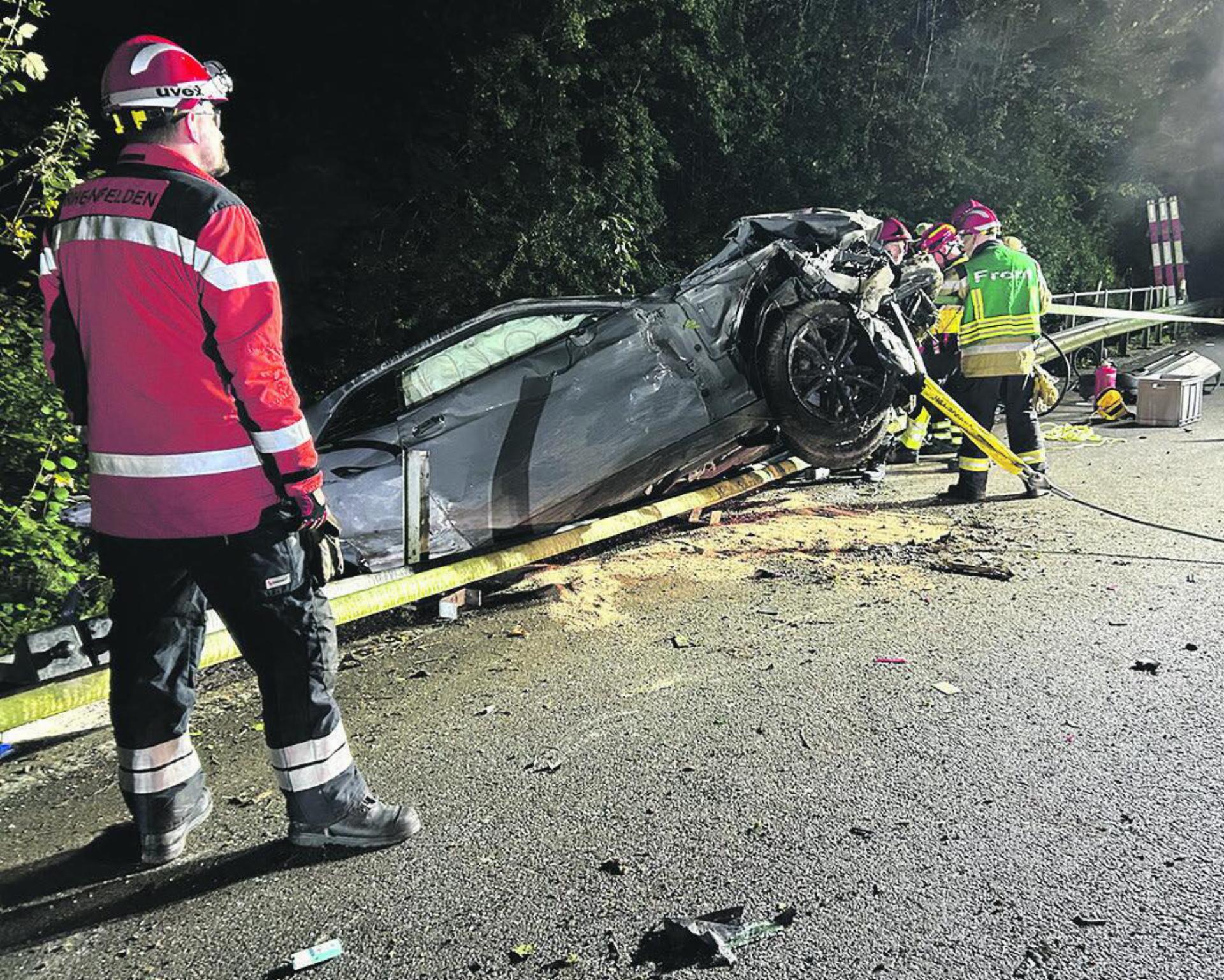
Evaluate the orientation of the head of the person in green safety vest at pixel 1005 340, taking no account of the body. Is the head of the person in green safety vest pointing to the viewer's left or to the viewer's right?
to the viewer's left

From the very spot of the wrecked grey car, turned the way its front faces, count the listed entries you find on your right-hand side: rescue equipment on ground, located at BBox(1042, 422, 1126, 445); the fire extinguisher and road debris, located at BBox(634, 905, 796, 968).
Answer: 1

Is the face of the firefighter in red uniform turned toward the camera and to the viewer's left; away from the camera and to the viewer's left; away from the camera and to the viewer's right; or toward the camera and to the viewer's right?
away from the camera and to the viewer's right

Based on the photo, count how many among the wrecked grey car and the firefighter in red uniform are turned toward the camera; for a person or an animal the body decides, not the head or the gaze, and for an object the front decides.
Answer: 0

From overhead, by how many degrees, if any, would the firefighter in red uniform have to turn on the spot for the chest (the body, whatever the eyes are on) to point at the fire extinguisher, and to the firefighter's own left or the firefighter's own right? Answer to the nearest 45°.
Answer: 0° — they already face it

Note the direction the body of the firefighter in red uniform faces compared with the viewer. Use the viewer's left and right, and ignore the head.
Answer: facing away from the viewer and to the right of the viewer

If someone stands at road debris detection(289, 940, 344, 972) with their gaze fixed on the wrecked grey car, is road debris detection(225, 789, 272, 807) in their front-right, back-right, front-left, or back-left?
front-left

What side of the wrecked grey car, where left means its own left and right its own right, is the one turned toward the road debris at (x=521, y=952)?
right

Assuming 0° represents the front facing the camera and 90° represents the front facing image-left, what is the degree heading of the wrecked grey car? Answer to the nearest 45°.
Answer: approximately 270°

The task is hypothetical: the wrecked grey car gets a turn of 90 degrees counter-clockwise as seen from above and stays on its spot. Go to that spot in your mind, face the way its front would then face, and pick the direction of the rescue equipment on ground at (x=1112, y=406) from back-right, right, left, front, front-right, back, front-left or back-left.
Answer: front-right

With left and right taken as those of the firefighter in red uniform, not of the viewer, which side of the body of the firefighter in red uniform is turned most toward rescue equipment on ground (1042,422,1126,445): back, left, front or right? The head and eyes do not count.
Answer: front

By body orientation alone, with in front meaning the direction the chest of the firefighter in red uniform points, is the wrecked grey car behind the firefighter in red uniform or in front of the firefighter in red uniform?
in front
